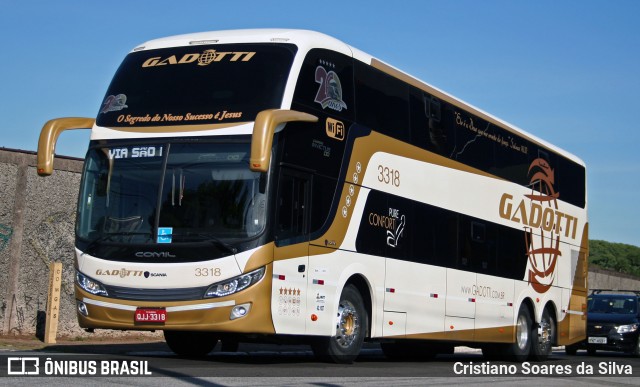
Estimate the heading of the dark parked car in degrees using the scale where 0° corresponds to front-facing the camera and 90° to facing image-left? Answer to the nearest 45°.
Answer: approximately 45°

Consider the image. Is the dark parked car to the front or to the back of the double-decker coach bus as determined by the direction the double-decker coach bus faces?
to the back
